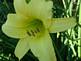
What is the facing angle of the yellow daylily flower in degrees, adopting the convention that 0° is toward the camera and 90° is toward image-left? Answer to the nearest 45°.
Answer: approximately 0°
